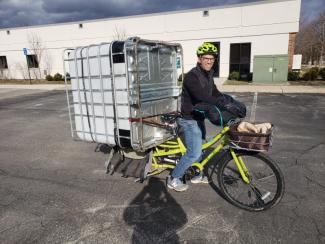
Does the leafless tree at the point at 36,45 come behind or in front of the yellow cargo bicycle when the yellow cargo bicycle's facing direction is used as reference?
behind

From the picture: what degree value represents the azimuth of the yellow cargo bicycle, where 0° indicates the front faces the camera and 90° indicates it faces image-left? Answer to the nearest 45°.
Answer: approximately 315°

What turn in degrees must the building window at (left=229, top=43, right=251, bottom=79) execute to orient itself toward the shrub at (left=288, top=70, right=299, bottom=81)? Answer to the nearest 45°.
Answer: approximately 45° to its left

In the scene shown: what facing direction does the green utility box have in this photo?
toward the camera

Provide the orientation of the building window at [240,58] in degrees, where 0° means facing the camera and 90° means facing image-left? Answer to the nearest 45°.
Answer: approximately 0°

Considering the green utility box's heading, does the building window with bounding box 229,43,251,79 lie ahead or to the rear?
to the rear

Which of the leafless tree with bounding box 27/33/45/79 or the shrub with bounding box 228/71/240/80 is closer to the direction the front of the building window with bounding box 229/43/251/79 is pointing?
the shrub

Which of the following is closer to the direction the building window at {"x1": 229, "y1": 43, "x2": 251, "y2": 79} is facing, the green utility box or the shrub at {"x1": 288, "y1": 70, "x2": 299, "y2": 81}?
the green utility box

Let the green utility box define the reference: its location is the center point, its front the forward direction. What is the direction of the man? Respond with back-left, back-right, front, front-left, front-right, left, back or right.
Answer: front

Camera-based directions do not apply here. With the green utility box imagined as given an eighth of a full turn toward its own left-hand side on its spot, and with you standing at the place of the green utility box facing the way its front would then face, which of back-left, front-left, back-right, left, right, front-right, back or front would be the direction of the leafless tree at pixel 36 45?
back-right

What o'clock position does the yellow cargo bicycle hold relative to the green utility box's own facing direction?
The yellow cargo bicycle is roughly at 12 o'clock from the green utility box.

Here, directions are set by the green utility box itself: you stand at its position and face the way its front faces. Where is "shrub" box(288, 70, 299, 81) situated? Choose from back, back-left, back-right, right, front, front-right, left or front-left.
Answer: back-left

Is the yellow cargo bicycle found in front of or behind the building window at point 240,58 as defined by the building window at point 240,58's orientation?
in front

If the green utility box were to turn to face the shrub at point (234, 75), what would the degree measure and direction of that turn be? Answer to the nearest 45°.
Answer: approximately 135° to its right

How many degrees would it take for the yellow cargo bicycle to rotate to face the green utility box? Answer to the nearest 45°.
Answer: approximately 135° to its left

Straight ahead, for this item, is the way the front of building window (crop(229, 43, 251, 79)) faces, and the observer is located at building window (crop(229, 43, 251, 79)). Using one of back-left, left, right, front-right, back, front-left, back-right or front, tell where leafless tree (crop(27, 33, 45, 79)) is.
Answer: right

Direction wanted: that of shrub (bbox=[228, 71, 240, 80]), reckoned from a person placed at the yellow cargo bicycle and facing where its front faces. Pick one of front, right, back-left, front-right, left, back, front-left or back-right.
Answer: back-left
